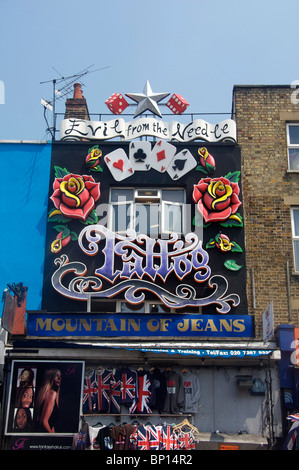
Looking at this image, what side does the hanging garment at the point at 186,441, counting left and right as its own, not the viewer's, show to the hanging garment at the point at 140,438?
right

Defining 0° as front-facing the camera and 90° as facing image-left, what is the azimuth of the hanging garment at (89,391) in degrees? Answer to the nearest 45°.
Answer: approximately 0°

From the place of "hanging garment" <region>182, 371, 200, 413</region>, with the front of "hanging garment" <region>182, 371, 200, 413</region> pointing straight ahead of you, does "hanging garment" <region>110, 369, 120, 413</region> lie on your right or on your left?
on your right
